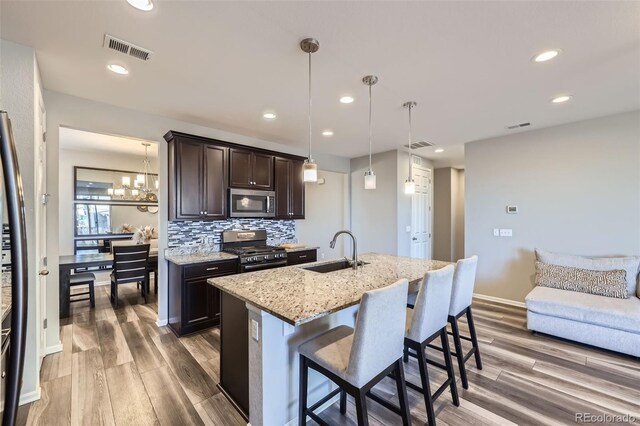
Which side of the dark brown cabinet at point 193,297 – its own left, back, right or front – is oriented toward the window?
back

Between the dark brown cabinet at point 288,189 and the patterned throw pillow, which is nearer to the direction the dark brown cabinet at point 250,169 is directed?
the patterned throw pillow

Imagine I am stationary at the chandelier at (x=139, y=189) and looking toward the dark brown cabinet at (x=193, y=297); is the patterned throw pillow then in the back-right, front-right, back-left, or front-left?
front-left

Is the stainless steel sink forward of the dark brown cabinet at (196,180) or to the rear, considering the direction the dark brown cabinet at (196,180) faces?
forward

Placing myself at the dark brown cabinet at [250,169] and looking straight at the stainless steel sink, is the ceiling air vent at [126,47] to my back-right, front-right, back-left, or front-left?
front-right

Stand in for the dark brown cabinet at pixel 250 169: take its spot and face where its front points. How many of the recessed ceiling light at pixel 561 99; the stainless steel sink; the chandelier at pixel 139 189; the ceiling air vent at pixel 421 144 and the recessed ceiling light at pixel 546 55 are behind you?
1

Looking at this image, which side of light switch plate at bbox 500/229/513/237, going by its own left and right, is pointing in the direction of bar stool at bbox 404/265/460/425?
front

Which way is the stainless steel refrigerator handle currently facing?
to the viewer's right

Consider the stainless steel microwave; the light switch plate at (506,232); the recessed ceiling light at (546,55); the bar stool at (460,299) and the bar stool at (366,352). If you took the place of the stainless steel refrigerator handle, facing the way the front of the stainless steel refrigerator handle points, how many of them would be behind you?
0

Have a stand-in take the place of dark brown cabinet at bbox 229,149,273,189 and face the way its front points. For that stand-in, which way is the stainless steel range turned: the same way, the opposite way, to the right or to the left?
the same way

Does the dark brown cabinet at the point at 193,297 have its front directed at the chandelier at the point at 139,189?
no

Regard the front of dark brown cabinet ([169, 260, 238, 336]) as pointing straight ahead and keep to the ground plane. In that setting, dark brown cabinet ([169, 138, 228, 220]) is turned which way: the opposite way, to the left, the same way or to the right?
the same way

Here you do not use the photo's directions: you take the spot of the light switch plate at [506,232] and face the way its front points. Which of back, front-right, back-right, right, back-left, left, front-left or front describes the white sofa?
front-left

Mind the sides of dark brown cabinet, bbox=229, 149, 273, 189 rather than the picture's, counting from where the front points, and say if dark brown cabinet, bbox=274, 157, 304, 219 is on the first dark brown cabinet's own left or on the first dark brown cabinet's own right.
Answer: on the first dark brown cabinet's own left

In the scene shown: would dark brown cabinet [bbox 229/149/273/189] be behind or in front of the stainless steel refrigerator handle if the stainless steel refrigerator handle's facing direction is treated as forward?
in front

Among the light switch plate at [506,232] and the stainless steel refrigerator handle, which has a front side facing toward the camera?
the light switch plate

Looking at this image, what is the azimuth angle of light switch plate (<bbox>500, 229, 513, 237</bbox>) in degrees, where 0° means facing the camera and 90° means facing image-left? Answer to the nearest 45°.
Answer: approximately 0°

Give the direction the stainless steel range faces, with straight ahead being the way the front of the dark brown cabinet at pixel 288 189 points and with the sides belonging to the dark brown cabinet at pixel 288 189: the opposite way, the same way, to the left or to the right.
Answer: the same way

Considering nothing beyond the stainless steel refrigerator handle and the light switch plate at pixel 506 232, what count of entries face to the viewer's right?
1

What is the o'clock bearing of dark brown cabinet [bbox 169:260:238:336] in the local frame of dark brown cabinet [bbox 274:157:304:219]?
dark brown cabinet [bbox 169:260:238:336] is roughly at 3 o'clock from dark brown cabinet [bbox 274:157:304:219].

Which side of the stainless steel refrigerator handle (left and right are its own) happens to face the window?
left
